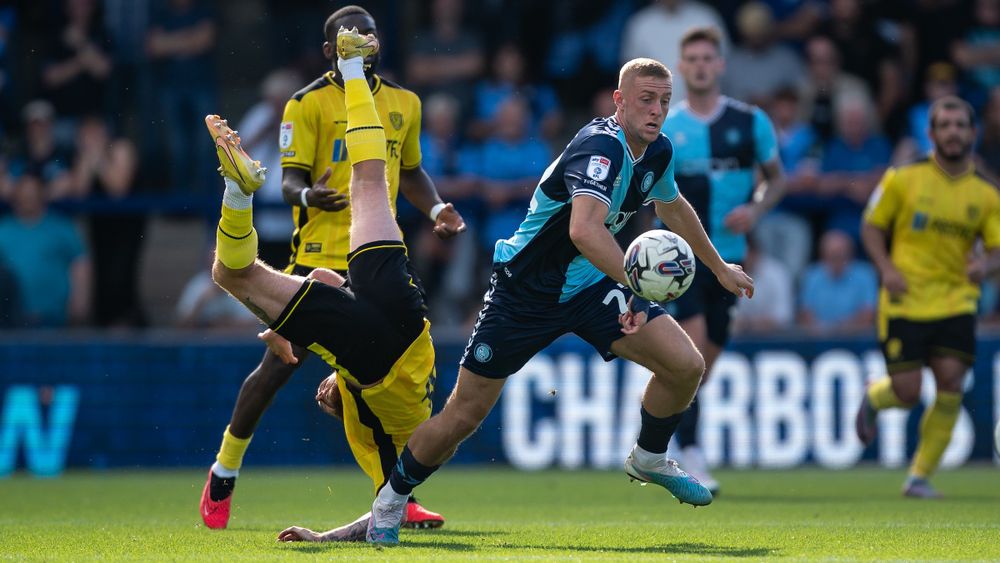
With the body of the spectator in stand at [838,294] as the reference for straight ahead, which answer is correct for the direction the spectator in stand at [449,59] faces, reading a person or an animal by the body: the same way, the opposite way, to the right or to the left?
the same way

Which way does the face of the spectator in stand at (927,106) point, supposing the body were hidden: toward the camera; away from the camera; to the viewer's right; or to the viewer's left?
toward the camera

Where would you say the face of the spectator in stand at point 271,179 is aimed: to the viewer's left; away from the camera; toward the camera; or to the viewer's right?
toward the camera

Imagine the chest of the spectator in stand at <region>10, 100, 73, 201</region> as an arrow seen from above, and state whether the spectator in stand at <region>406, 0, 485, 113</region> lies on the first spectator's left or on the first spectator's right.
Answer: on the first spectator's left

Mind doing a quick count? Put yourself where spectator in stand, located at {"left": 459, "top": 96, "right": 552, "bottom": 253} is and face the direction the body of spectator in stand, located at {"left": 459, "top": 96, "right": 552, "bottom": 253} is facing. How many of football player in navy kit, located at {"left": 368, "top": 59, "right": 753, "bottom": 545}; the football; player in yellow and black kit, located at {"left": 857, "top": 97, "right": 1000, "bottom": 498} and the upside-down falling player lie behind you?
0

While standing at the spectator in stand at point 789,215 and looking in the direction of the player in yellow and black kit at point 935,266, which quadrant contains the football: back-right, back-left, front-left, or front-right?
front-right

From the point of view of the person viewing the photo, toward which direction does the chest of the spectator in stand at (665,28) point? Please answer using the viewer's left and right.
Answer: facing the viewer

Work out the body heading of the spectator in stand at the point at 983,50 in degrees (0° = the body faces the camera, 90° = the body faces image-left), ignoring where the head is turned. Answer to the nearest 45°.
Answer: approximately 0°

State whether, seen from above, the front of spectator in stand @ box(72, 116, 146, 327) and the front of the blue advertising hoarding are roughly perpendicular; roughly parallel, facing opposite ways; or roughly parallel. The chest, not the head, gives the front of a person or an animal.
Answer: roughly parallel

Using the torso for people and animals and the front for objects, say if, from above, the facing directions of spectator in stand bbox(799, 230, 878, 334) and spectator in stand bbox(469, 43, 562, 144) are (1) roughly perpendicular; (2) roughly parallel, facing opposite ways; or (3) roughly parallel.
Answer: roughly parallel

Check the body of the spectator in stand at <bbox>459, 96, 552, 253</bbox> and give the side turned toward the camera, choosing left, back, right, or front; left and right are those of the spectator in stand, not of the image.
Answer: front

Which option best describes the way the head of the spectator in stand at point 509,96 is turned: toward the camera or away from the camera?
toward the camera

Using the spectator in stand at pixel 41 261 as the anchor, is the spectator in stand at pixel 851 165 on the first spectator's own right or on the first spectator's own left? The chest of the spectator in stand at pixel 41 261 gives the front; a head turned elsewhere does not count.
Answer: on the first spectator's own left

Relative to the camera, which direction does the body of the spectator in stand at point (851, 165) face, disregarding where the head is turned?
toward the camera

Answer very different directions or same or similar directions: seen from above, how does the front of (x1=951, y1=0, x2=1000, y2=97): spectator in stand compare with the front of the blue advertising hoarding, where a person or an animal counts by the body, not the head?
same or similar directions

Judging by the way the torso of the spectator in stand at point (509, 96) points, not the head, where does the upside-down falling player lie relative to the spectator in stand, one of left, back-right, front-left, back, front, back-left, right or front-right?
front

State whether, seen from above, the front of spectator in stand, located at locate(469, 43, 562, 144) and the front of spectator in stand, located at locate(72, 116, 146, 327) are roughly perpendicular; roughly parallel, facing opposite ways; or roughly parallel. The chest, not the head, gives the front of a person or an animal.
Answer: roughly parallel

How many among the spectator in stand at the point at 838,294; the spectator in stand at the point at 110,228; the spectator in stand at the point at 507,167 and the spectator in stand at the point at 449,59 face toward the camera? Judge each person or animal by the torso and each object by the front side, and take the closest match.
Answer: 4

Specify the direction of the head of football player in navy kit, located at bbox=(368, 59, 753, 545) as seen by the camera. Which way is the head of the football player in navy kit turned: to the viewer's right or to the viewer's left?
to the viewer's right
